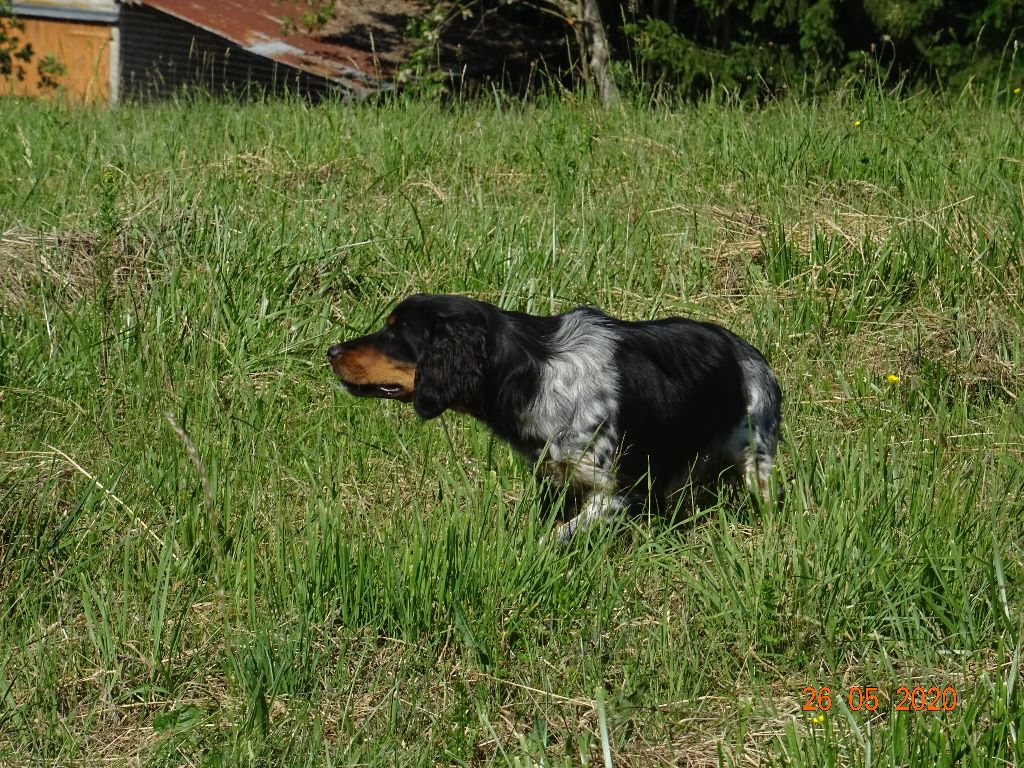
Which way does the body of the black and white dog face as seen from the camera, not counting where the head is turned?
to the viewer's left

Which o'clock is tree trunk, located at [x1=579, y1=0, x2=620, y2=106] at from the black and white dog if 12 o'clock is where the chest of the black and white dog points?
The tree trunk is roughly at 3 o'clock from the black and white dog.

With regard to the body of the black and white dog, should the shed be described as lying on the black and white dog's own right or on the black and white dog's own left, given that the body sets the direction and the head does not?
on the black and white dog's own right
